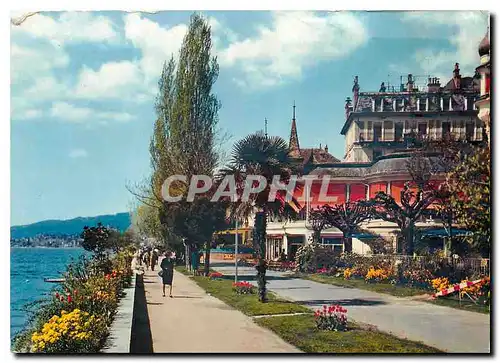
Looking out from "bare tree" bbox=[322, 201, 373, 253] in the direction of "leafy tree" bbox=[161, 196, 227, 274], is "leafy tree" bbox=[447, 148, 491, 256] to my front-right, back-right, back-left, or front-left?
back-left
